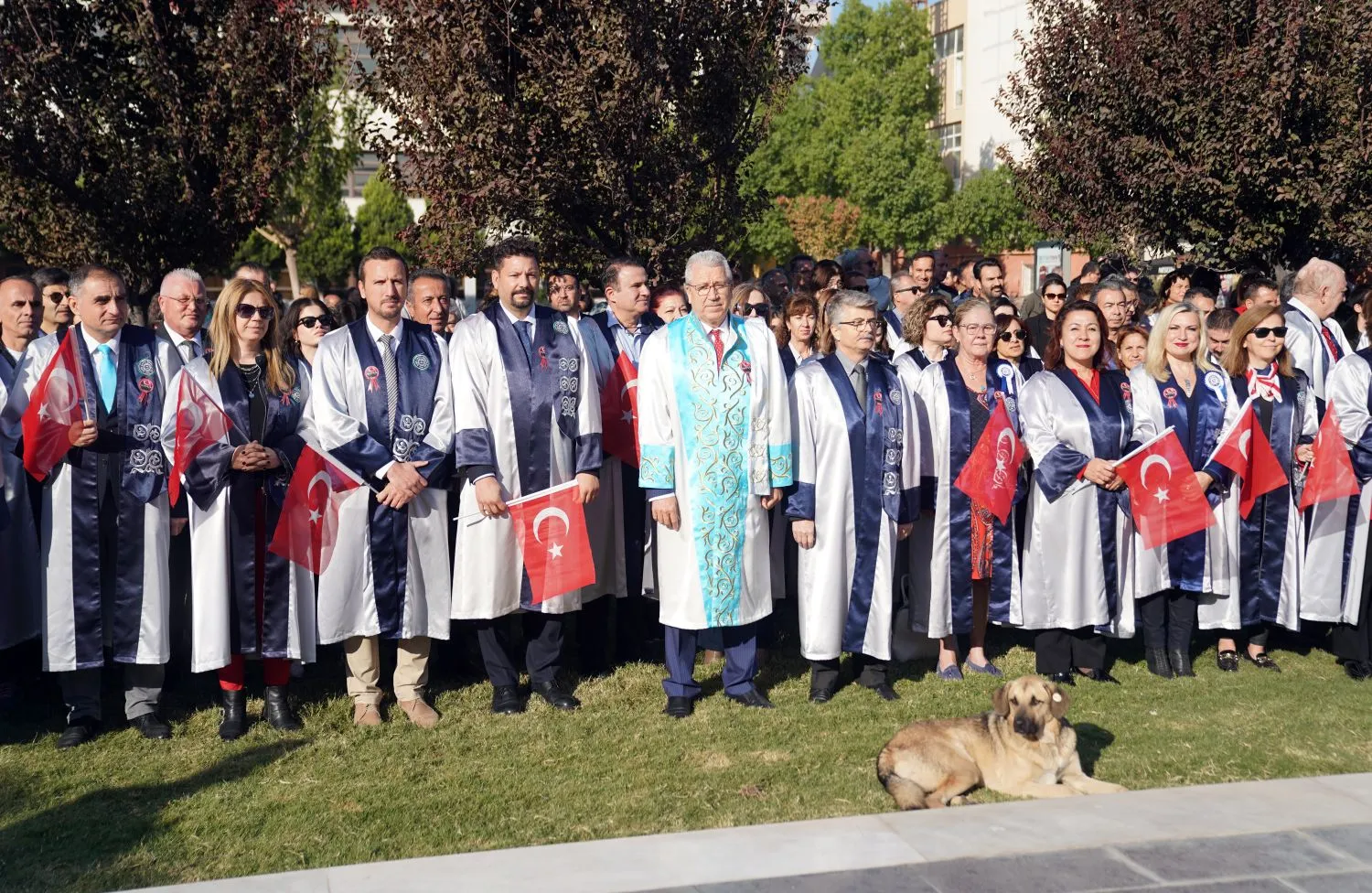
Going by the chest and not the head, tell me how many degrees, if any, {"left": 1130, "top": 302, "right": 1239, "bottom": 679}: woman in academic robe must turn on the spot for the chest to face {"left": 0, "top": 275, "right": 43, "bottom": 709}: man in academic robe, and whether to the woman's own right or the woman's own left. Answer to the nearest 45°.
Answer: approximately 45° to the woman's own right

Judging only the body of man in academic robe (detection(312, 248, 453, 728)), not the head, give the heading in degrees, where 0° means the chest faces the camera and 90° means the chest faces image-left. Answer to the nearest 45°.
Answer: approximately 0°

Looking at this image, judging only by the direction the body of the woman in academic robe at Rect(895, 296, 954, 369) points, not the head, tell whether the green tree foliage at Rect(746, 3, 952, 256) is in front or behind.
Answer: behind

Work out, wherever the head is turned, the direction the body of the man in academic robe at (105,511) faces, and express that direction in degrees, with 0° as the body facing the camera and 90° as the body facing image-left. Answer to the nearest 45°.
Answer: approximately 0°

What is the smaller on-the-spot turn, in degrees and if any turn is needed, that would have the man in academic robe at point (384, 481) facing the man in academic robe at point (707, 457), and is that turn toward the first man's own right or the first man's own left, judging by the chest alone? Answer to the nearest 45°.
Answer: approximately 90° to the first man's own left

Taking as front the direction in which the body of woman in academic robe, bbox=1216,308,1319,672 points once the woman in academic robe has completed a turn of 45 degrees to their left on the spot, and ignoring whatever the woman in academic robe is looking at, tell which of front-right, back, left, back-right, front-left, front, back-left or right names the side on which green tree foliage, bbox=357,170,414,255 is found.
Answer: back

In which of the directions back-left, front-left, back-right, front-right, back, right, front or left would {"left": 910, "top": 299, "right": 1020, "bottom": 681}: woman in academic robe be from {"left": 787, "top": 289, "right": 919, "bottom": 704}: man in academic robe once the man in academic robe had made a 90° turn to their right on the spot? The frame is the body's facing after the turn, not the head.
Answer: back
